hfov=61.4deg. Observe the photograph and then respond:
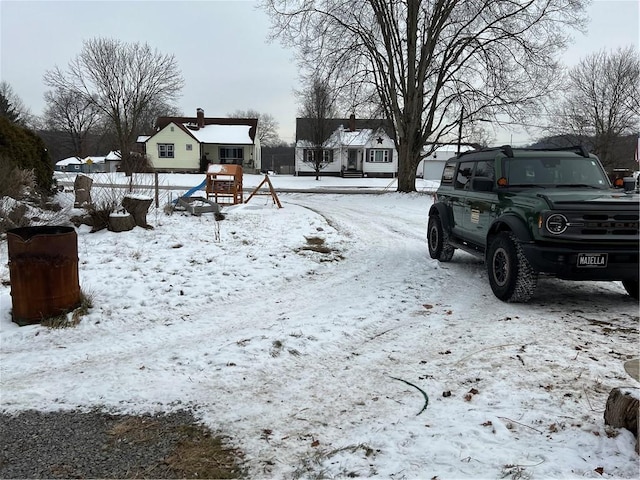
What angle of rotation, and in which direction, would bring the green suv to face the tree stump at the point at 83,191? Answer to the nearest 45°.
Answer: approximately 135° to its right

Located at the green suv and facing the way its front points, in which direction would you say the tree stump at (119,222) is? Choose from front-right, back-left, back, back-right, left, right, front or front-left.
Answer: back-right

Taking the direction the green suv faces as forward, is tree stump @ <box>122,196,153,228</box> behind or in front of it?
behind

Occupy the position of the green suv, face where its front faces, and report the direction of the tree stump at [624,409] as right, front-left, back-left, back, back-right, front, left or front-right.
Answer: front-right

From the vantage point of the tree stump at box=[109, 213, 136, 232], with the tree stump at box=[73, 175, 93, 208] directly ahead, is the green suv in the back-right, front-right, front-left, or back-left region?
back-right

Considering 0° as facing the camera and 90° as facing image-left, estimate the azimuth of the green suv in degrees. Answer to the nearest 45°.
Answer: approximately 315°

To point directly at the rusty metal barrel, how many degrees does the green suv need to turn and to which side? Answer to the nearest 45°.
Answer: approximately 90° to its right

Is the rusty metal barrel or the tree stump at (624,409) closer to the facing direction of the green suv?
the tree stump
